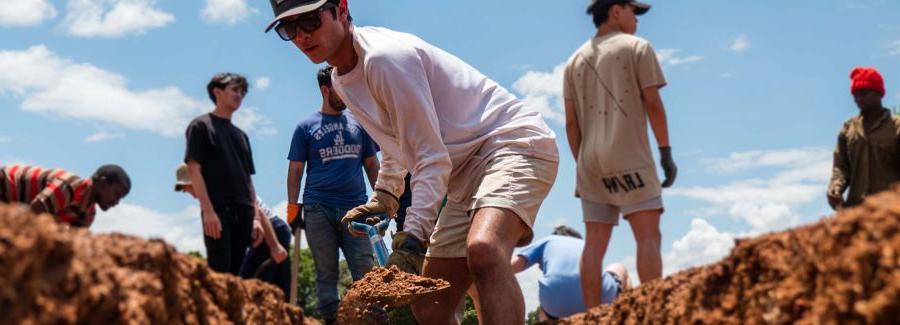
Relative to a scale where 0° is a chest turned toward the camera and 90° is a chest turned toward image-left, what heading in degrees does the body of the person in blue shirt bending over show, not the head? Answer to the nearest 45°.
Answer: approximately 180°

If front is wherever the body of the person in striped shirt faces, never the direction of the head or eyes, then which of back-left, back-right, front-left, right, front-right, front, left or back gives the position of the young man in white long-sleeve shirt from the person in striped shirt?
front-right

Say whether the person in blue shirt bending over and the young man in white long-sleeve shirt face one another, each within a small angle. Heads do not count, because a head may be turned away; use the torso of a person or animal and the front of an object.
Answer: no

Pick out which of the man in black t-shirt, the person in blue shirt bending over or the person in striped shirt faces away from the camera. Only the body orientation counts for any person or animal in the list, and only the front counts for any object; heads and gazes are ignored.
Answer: the person in blue shirt bending over

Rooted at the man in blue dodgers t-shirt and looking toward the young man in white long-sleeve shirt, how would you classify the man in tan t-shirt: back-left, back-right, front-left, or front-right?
front-left

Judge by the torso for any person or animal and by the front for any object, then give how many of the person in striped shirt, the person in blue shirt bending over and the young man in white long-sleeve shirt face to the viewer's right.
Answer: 1

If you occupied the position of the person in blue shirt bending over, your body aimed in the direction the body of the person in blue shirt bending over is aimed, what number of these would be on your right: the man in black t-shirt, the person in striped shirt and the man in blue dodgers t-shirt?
0

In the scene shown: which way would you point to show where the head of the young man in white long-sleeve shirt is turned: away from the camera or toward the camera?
toward the camera

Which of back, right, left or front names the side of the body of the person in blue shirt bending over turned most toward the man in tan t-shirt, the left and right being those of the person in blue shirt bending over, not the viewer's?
back

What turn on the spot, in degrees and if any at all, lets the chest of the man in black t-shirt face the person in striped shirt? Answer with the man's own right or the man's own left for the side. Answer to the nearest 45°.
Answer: approximately 90° to the man's own right

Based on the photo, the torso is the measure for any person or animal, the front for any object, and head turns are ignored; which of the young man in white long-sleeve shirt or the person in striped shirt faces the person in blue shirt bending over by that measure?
the person in striped shirt

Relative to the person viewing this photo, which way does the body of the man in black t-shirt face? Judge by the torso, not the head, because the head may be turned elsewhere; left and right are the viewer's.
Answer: facing the viewer and to the right of the viewer

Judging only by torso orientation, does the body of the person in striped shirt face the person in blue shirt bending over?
yes

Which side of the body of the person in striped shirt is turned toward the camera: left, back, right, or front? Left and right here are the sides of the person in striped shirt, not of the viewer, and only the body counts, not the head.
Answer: right

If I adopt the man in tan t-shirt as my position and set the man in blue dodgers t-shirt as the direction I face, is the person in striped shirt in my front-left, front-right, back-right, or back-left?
front-left

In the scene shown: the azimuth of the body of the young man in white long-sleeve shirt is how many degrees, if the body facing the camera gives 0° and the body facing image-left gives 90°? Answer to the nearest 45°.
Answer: approximately 45°
